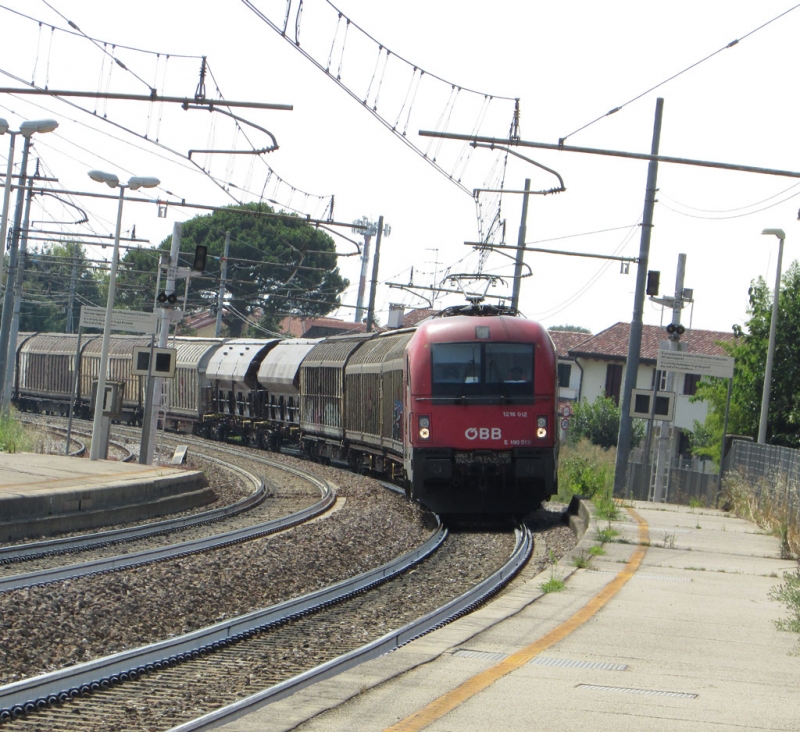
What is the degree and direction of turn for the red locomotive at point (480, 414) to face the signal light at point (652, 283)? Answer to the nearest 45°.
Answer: approximately 135° to its left

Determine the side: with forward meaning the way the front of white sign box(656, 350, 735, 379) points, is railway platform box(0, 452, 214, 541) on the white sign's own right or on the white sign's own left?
on the white sign's own right

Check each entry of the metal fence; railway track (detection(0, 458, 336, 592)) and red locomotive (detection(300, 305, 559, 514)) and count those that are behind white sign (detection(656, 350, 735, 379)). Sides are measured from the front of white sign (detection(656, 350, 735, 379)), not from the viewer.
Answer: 1

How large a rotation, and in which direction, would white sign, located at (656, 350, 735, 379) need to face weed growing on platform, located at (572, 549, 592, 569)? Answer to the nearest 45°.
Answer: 0° — it already faces it

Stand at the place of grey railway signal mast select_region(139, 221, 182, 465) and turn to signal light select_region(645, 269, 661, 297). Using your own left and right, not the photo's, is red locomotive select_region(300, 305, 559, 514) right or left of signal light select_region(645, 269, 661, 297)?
right

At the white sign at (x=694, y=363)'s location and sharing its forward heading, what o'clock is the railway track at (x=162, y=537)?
The railway track is roughly at 1 o'clock from the white sign.

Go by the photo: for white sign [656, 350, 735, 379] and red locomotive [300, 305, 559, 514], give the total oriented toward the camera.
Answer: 2

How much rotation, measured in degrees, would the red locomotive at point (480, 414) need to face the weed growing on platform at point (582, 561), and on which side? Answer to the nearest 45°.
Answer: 0° — it already faces it

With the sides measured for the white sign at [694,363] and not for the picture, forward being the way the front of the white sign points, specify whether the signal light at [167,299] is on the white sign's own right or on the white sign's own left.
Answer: on the white sign's own right

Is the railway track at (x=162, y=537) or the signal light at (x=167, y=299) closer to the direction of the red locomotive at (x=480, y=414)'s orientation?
the railway track

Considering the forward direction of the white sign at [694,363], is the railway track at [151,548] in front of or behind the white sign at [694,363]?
in front

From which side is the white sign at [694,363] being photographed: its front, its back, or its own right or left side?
front

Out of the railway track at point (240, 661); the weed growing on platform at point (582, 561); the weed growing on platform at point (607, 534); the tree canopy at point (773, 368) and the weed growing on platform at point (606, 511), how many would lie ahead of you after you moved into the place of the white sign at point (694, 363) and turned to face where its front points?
4

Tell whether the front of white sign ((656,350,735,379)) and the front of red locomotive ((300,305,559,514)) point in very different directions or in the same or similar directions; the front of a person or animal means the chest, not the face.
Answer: same or similar directions

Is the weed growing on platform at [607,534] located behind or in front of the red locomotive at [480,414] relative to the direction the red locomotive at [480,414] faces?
in front

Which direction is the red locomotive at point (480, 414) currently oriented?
toward the camera

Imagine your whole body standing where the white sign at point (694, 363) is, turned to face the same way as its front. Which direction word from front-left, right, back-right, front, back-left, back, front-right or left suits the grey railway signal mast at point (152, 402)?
right

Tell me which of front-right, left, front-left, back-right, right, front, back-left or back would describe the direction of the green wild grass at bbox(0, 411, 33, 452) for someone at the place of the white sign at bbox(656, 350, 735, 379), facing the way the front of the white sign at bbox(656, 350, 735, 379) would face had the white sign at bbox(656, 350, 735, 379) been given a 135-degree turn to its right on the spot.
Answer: front-left
